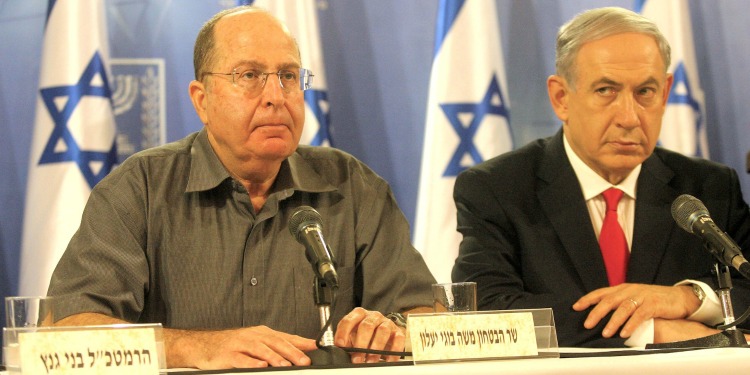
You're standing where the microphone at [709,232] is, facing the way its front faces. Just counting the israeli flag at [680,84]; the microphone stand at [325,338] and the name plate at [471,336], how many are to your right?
1

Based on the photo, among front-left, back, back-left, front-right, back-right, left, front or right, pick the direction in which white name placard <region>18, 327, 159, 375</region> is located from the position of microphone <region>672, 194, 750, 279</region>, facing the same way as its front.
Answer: front-left

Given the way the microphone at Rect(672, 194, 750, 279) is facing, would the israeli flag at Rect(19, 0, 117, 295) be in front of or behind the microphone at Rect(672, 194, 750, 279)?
in front

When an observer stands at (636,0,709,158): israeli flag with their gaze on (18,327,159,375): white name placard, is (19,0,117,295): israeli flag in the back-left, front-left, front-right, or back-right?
front-right

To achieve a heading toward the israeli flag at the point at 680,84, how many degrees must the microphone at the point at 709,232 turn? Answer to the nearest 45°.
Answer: approximately 90° to its right

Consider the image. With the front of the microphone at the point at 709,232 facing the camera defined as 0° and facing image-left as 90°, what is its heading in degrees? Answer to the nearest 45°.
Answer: approximately 90°

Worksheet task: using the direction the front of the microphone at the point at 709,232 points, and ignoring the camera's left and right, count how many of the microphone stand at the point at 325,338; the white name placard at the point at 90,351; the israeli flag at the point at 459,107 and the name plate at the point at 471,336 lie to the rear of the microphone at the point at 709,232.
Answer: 0

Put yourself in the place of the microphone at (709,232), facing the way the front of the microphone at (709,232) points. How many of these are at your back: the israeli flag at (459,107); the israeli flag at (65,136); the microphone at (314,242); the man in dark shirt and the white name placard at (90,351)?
0

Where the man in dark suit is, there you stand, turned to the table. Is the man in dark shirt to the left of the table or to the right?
right

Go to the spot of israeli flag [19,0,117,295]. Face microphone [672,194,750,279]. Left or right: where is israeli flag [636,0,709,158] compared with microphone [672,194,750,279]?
left

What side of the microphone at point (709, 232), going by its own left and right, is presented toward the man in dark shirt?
front
